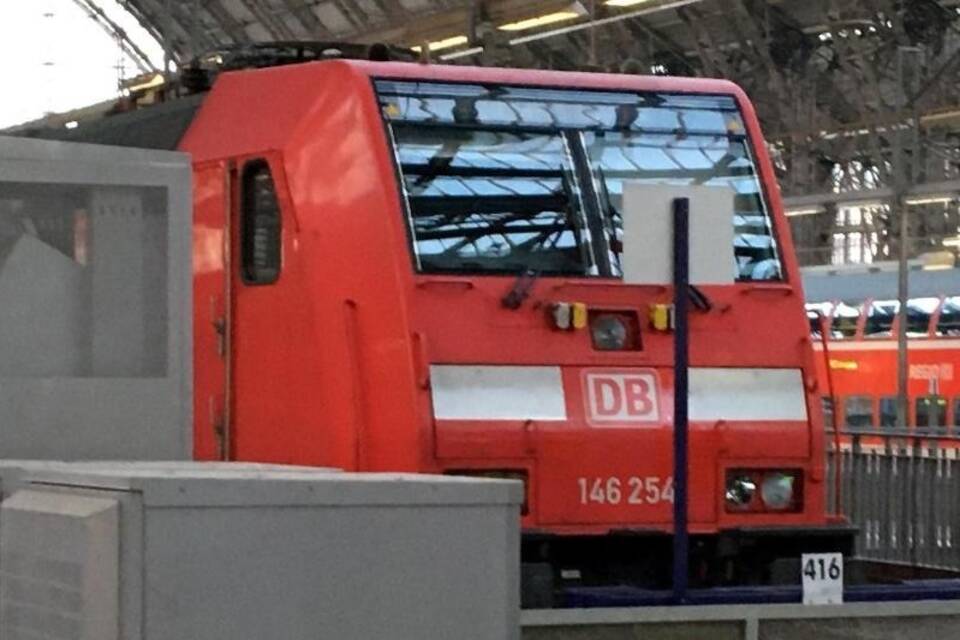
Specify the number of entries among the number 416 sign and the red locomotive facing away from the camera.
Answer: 0

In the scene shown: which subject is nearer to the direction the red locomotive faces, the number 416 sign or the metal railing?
the number 416 sign

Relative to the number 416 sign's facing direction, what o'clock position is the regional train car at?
The regional train car is roughly at 6 o'clock from the number 416 sign.

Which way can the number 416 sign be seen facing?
toward the camera

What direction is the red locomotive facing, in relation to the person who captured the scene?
facing the viewer and to the right of the viewer

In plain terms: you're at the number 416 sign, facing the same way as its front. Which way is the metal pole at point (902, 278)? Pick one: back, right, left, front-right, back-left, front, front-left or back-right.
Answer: back

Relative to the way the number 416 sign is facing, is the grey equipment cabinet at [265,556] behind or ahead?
ahead

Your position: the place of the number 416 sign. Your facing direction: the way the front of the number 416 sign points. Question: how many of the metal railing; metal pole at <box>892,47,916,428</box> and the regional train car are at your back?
3

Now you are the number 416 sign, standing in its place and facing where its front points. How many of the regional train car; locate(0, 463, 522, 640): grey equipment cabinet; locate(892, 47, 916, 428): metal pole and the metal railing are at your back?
3
